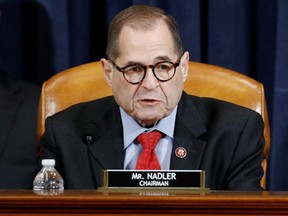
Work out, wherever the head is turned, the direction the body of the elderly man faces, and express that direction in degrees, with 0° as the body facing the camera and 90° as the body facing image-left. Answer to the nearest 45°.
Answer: approximately 0°

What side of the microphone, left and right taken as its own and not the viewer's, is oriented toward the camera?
back

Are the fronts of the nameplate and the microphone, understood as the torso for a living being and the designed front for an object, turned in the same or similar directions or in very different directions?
very different directions

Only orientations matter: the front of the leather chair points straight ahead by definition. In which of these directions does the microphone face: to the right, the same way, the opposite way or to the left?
the opposite way

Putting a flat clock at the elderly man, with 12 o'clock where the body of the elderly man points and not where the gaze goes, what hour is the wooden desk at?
The wooden desk is roughly at 12 o'clock from the elderly man.

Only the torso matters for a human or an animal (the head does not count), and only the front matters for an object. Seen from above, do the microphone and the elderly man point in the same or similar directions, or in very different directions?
very different directions

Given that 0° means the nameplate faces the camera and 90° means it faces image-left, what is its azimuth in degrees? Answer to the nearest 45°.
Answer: approximately 0°

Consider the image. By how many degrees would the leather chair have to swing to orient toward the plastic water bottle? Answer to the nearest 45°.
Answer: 0° — it already faces it

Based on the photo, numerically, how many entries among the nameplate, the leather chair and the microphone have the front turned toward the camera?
2
